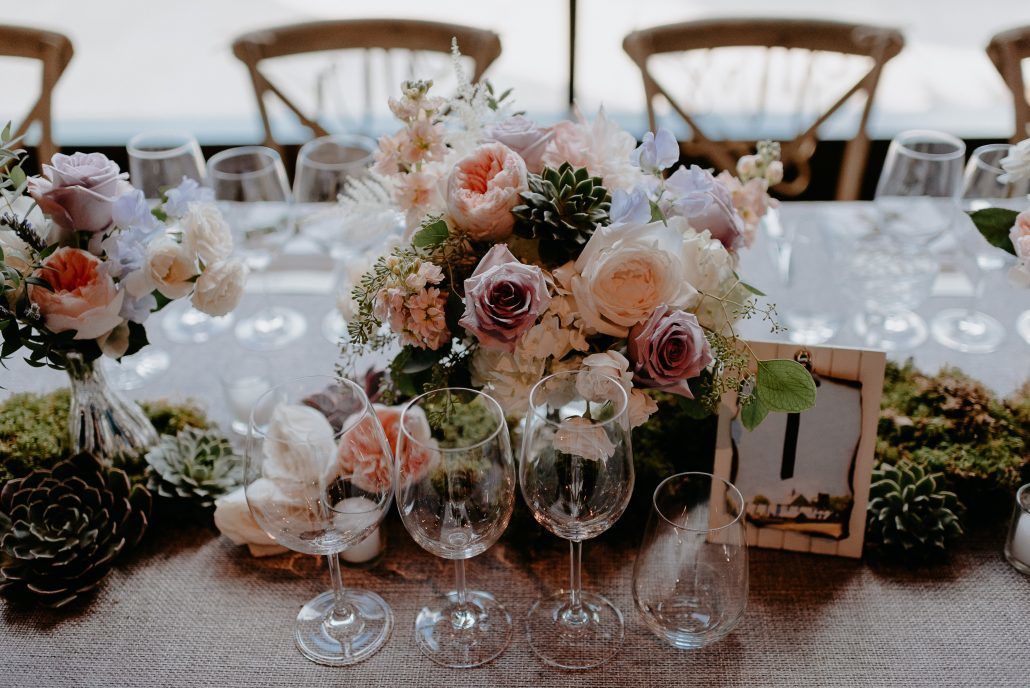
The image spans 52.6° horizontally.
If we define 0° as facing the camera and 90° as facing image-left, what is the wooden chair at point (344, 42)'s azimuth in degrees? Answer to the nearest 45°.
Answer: approximately 0°

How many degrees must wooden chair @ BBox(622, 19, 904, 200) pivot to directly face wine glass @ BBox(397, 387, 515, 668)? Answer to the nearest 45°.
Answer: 0° — it already faces it

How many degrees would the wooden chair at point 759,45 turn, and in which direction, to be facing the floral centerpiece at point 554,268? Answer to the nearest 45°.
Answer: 0° — it already faces it

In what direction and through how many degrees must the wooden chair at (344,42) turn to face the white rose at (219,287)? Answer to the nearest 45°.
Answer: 0° — it already faces it

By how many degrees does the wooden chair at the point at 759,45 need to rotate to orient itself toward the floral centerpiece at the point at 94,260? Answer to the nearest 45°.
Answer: approximately 45° to its right

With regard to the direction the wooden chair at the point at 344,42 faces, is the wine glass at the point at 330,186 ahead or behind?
ahead

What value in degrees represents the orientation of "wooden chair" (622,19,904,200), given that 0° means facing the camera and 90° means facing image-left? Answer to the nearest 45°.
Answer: approximately 0°

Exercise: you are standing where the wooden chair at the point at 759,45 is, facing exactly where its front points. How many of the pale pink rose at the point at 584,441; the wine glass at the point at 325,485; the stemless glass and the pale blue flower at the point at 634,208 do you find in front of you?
4

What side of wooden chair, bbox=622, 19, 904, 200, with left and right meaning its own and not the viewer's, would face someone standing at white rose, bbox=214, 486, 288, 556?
front

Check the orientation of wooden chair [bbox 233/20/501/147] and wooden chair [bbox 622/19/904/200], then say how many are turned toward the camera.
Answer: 2

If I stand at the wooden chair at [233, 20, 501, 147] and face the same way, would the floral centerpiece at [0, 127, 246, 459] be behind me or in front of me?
in front

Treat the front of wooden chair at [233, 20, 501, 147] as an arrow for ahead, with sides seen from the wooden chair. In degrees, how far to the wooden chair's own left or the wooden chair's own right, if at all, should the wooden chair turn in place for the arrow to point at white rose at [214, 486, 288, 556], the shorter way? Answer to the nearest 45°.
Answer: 0° — it already faces it

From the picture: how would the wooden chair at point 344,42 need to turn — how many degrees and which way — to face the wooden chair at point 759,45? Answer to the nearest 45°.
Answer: approximately 90° to its left
